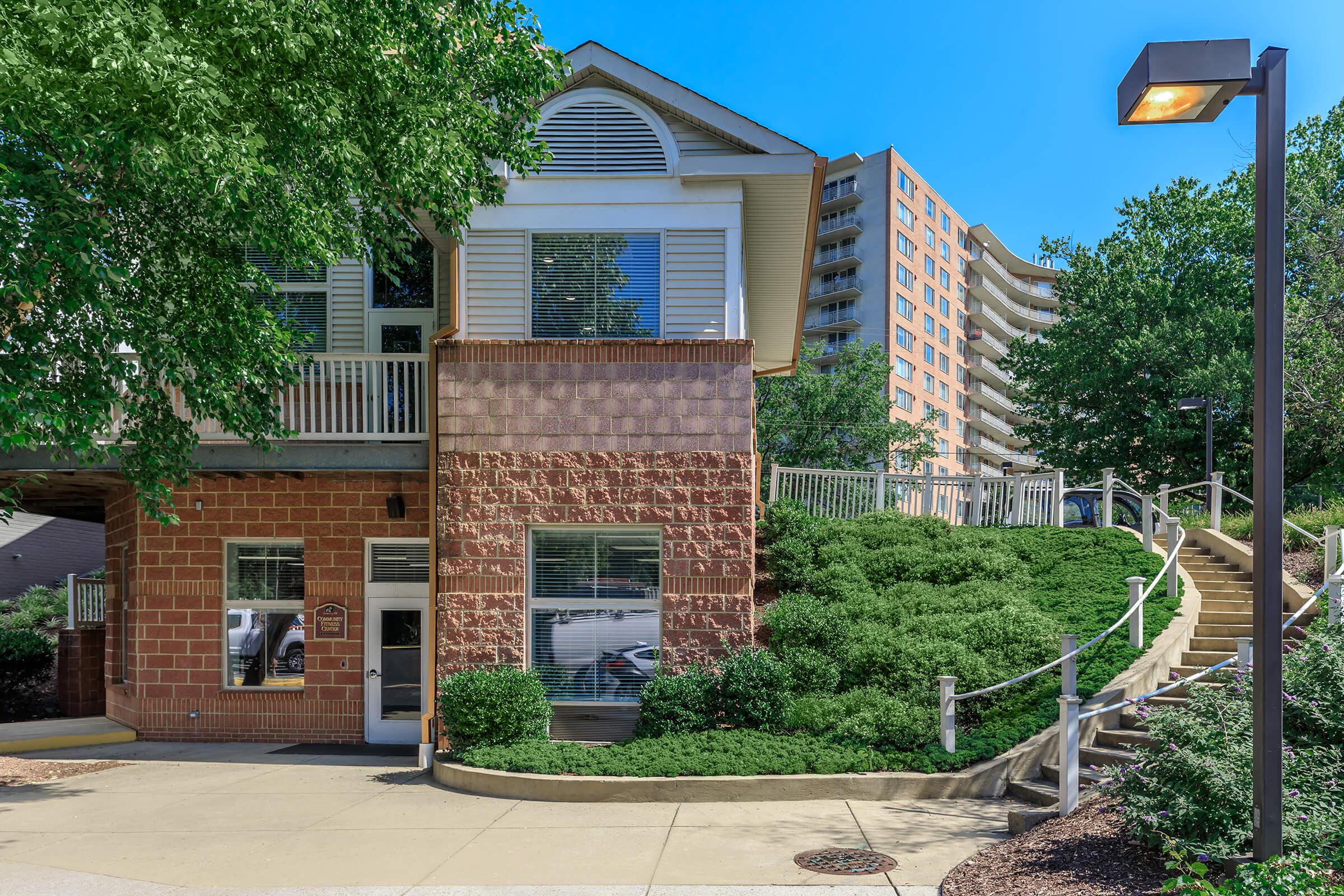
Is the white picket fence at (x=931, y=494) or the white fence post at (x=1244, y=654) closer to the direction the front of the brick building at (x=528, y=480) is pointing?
the white fence post

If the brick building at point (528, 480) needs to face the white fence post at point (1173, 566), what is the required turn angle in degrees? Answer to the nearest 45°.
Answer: approximately 90° to its left

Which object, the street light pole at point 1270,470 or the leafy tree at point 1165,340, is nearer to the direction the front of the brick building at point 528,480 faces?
the street light pole

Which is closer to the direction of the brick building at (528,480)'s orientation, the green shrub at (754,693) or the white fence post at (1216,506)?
the green shrub

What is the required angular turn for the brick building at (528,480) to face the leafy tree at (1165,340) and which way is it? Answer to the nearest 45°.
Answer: approximately 135° to its left

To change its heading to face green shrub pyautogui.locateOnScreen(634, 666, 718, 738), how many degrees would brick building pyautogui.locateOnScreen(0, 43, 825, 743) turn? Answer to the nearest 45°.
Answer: approximately 45° to its left

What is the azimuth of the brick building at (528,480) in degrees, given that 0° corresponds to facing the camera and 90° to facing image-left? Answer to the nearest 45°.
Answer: approximately 0°
